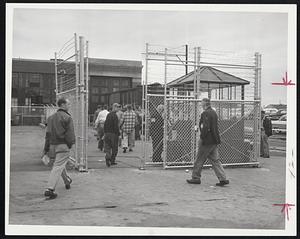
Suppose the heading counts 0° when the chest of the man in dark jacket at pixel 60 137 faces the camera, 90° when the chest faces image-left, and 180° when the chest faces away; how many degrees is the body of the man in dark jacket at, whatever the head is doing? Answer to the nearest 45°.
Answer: approximately 225°

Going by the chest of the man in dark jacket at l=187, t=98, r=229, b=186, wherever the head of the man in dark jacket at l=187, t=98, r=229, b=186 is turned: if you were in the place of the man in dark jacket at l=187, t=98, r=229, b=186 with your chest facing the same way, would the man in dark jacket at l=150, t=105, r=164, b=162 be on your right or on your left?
on your right

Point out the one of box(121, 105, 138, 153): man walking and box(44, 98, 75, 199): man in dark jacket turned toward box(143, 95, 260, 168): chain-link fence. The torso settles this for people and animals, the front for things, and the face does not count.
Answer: the man in dark jacket

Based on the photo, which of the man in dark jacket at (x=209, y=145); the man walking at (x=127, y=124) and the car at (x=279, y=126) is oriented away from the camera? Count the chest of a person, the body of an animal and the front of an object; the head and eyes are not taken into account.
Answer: the man walking

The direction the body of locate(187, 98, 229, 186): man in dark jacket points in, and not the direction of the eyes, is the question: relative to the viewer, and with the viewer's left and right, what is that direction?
facing to the left of the viewer

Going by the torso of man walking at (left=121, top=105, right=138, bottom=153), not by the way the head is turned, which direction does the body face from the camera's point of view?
away from the camera

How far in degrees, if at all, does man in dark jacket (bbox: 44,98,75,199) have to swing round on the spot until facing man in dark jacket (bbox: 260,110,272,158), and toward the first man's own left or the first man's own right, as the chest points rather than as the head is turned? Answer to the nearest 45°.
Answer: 0° — they already face them
